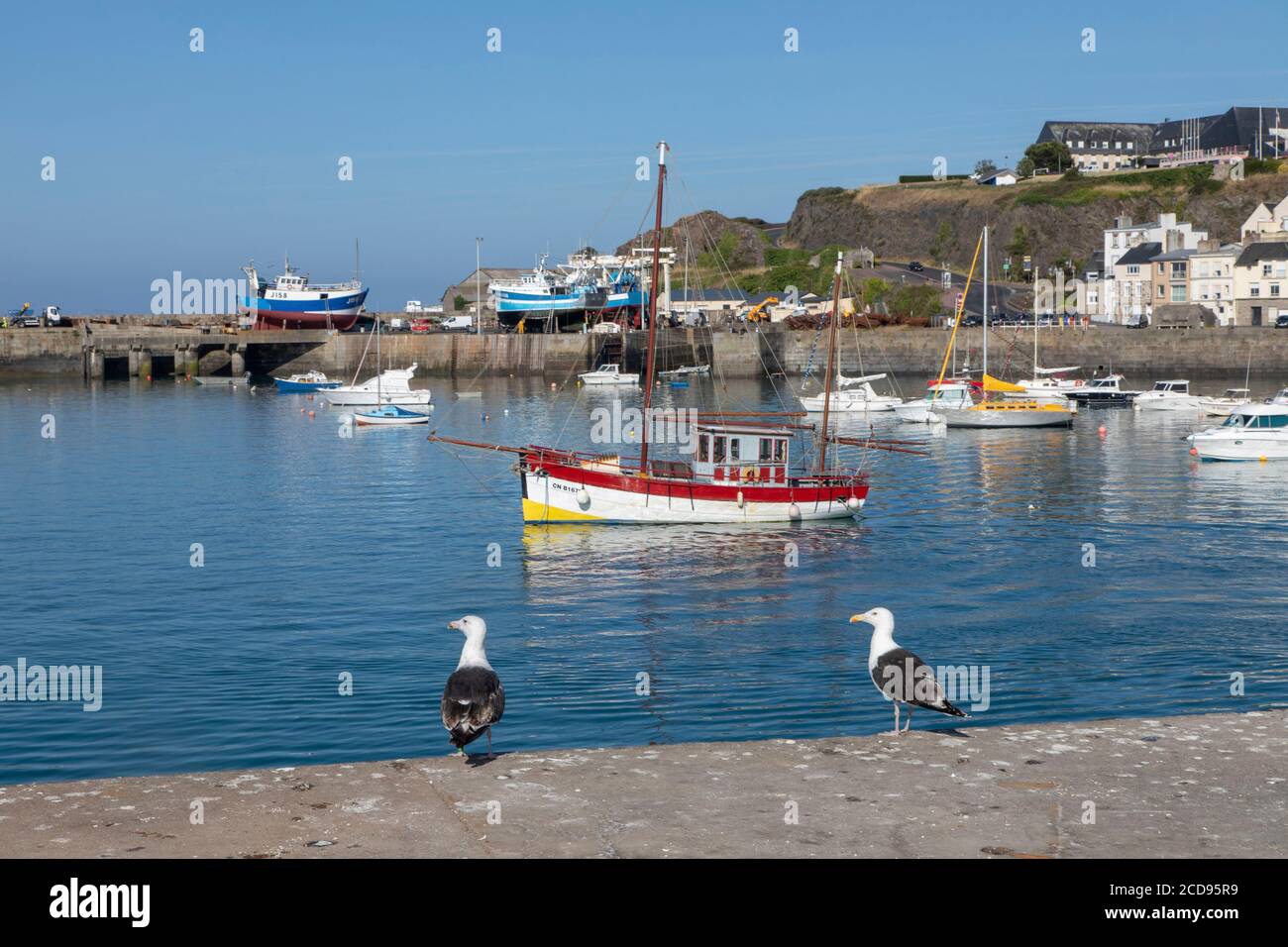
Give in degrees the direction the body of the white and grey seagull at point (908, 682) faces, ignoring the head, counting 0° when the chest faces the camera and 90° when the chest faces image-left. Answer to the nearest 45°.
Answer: approximately 90°

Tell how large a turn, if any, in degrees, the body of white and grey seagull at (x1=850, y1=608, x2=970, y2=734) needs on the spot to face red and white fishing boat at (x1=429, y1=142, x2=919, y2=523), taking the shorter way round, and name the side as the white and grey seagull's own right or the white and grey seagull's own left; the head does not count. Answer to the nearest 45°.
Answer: approximately 90° to the white and grey seagull's own right

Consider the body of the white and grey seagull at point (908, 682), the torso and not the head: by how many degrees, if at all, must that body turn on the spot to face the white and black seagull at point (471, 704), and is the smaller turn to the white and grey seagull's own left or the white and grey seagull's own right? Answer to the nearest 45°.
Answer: approximately 45° to the white and grey seagull's own left

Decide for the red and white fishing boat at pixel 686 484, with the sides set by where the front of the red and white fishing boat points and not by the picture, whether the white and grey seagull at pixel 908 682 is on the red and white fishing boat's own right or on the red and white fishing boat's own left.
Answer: on the red and white fishing boat's own left

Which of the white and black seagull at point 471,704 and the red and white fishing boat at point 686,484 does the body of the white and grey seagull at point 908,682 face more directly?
the white and black seagull

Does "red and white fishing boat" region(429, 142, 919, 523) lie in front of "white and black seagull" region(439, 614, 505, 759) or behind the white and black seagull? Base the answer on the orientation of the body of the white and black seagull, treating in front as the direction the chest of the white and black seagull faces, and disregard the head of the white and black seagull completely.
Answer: in front

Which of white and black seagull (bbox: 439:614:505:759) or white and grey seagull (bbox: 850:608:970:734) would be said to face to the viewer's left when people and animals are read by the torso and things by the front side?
white and grey seagull (bbox: 850:608:970:734)

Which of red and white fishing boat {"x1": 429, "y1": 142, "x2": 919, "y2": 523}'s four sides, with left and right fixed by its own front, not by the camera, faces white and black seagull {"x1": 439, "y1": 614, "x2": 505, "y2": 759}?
left

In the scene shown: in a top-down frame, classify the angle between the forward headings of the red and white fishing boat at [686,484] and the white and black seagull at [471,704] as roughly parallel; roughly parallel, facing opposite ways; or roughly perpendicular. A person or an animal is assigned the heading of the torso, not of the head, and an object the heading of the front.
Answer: roughly perpendicular

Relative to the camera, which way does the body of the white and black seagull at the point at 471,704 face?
away from the camera

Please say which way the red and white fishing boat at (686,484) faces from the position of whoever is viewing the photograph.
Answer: facing to the left of the viewer

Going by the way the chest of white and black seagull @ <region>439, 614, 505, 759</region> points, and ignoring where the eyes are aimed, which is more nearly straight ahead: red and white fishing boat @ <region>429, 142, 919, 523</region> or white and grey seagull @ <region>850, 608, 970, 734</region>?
the red and white fishing boat
